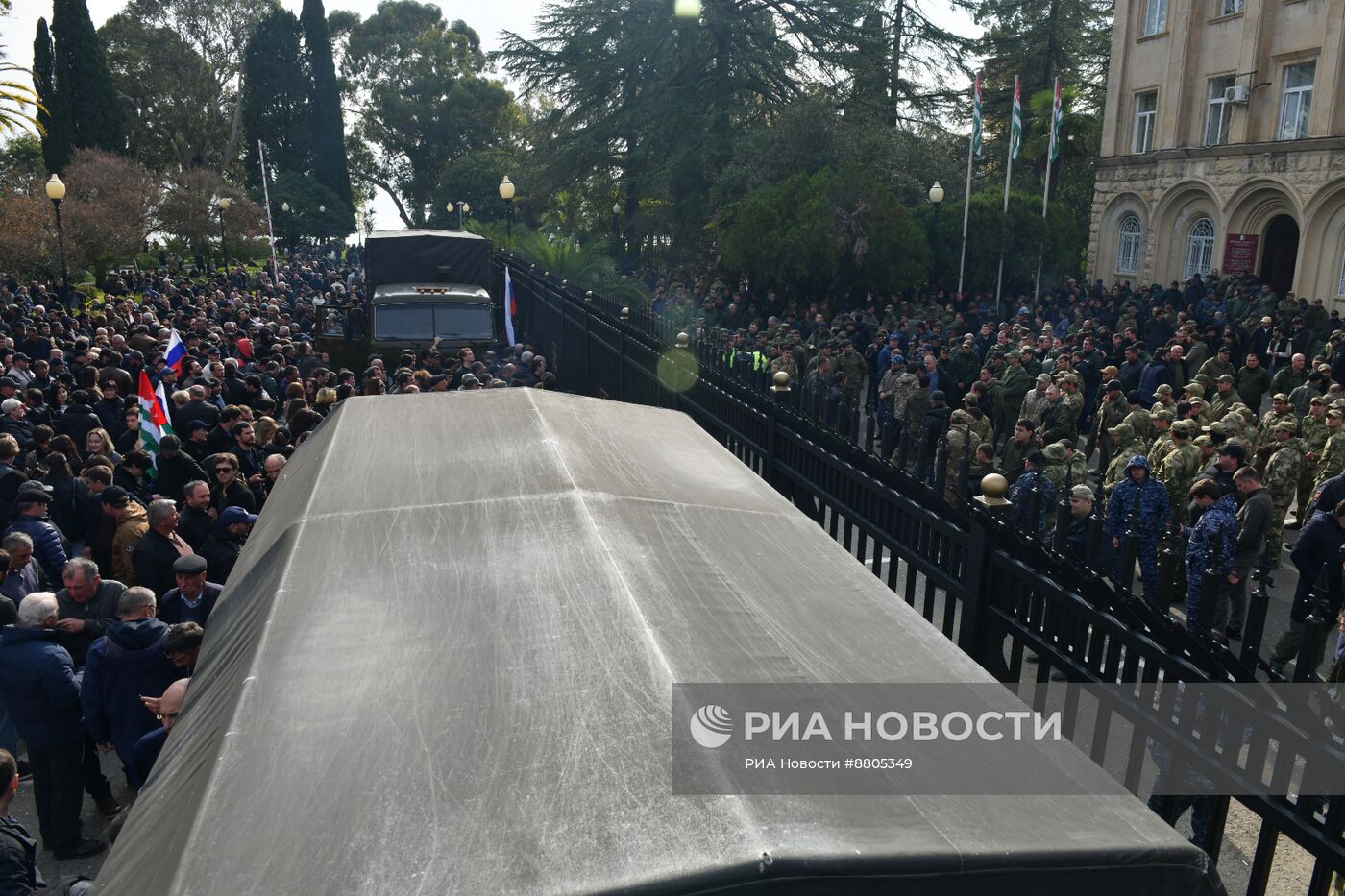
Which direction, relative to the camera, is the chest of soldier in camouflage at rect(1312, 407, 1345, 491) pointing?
to the viewer's left

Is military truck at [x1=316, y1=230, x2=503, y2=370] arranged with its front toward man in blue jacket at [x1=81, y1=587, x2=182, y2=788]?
yes

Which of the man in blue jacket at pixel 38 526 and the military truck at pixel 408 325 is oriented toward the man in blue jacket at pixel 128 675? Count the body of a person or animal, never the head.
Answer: the military truck

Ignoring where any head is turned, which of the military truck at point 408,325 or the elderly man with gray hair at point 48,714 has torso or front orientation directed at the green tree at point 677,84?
the elderly man with gray hair

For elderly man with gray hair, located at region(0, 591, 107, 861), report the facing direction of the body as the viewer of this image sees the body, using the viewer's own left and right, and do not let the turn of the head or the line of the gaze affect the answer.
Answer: facing away from the viewer and to the right of the viewer

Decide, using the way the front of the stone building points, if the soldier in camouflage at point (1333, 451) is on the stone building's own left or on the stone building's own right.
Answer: on the stone building's own left

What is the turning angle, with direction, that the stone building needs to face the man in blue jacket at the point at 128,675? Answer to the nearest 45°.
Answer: approximately 45° to its left

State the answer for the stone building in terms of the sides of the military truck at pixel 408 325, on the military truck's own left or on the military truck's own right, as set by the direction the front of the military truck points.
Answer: on the military truck's own left

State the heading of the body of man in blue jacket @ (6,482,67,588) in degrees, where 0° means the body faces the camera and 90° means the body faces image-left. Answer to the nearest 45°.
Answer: approximately 225°

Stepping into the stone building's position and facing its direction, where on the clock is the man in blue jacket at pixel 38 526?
The man in blue jacket is roughly at 11 o'clock from the stone building.
